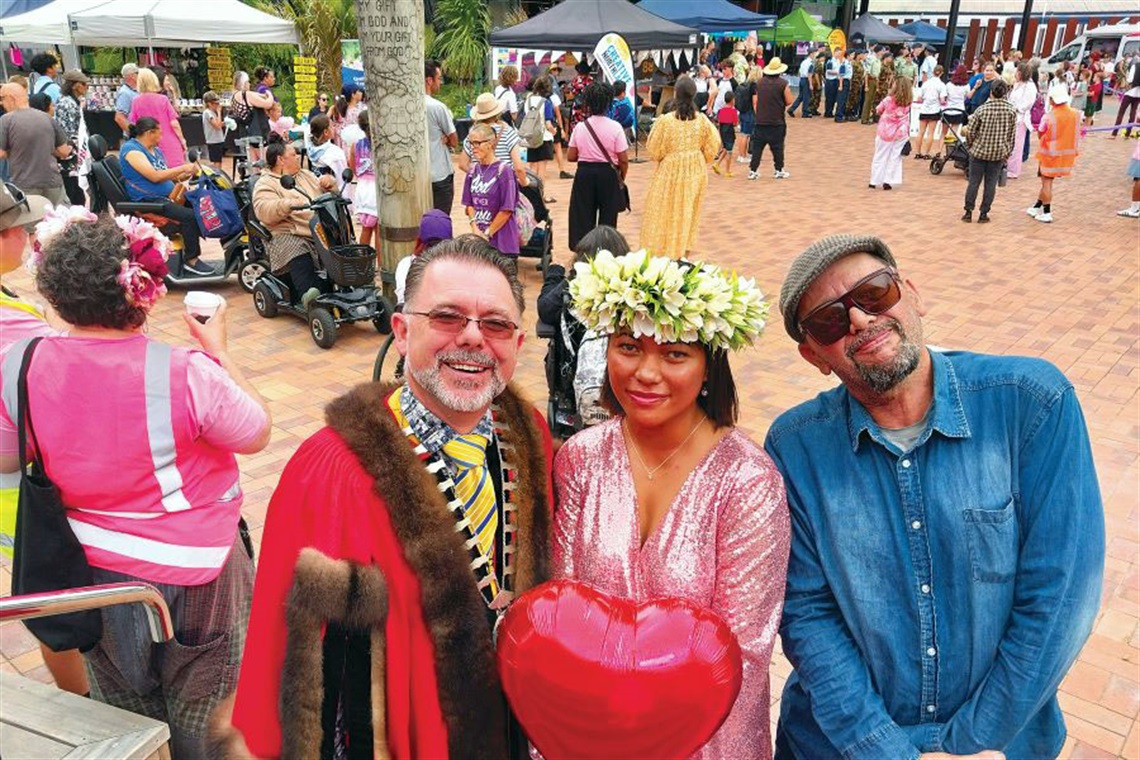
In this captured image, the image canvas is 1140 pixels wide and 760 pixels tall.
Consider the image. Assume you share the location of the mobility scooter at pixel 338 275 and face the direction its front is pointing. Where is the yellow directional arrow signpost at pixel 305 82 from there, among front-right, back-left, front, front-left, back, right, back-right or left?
back-left

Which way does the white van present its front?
to the viewer's left

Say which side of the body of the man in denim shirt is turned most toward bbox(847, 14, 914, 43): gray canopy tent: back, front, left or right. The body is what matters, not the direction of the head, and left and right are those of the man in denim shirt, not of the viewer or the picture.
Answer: back

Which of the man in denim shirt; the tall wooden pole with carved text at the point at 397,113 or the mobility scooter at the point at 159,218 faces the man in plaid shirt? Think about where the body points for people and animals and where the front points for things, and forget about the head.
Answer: the mobility scooter

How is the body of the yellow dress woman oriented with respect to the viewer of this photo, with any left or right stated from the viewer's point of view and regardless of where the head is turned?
facing away from the viewer

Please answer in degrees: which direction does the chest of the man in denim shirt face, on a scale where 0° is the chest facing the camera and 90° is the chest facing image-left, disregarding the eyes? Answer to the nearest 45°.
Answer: approximately 0°
